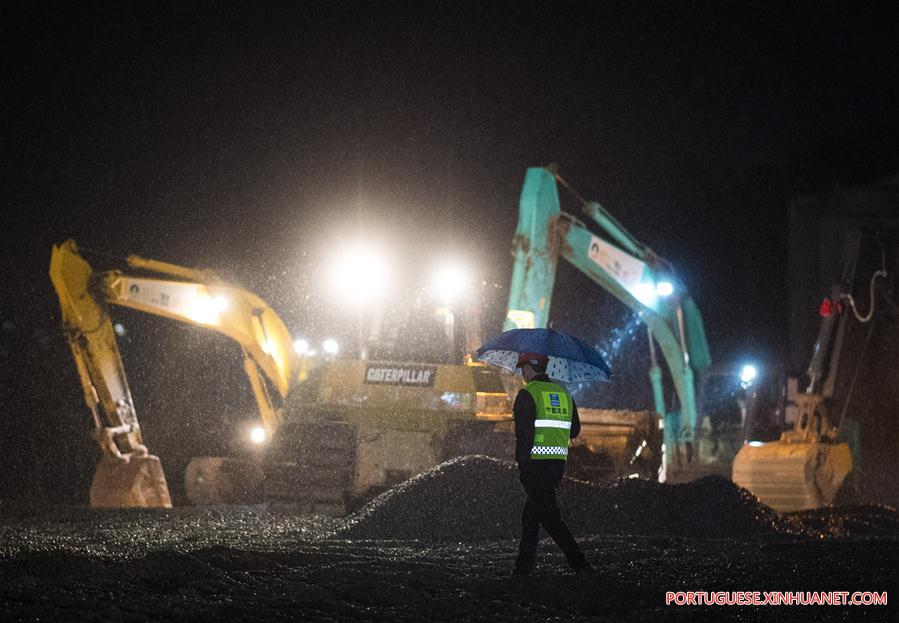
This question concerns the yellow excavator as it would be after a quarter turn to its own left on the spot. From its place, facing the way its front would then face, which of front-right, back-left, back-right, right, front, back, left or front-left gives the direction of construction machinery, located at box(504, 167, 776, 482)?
left

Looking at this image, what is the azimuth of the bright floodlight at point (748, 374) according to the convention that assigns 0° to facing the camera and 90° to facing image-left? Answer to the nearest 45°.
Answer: approximately 0°

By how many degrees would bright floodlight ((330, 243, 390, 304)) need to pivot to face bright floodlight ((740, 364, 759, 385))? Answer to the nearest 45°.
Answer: approximately 135° to its left

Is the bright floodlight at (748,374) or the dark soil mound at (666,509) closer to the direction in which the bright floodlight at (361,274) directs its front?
the dark soil mound

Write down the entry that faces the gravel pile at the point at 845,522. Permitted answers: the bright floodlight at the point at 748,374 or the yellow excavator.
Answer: the bright floodlight

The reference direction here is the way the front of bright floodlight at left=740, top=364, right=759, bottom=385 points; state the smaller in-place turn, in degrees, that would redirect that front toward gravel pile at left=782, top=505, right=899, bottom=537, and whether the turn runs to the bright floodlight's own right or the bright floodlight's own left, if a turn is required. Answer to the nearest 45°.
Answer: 0° — it already faces it

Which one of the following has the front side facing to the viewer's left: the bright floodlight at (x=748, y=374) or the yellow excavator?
the yellow excavator

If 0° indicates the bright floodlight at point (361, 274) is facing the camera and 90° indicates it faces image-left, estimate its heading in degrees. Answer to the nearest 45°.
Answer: approximately 0°
